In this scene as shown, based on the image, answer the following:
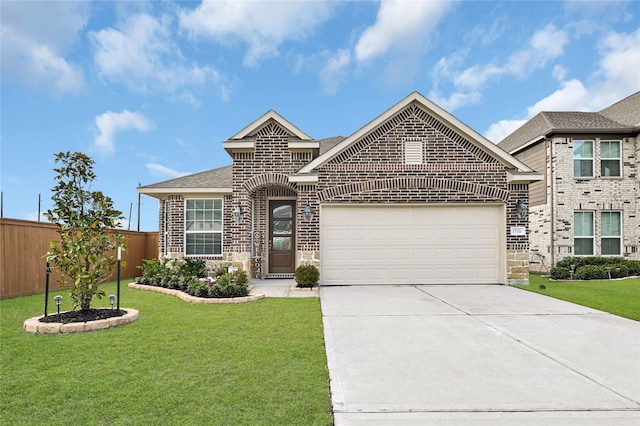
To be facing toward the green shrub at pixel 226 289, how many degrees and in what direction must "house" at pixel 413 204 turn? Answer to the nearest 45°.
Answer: approximately 45° to its right

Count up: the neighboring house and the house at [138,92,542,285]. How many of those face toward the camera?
2

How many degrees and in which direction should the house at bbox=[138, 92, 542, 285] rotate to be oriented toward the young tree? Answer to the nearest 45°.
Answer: approximately 45° to its right

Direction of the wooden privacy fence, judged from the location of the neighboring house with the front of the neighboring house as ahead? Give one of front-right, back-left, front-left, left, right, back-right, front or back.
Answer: front-right

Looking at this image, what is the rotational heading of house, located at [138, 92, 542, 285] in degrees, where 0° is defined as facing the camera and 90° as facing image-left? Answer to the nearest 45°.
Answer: approximately 0°
